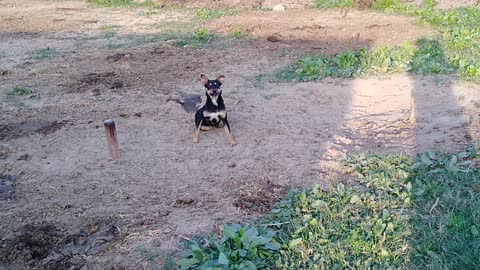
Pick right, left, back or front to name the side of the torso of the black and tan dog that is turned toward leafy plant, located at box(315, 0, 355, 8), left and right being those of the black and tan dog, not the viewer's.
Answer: back

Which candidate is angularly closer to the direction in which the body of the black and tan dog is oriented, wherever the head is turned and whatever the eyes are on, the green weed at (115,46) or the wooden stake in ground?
the wooden stake in ground

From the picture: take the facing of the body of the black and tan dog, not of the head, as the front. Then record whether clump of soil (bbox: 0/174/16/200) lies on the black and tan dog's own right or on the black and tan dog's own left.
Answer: on the black and tan dog's own right

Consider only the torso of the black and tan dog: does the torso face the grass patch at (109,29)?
no

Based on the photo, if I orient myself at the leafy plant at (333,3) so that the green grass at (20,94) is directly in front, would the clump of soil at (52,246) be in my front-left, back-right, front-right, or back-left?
front-left

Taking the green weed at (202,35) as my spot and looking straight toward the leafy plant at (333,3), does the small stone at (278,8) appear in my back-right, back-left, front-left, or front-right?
front-left

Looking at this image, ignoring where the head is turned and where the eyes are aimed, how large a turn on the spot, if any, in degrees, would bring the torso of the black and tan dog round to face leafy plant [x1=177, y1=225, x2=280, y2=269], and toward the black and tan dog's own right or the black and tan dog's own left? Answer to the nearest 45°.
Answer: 0° — it already faces it

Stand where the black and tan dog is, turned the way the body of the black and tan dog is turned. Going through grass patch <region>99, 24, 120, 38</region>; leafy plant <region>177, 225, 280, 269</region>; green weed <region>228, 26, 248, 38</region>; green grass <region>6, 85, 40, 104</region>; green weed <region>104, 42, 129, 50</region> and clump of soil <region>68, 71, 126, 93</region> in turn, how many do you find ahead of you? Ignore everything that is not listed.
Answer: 1

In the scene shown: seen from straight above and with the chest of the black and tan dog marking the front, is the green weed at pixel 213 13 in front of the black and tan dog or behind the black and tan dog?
behind

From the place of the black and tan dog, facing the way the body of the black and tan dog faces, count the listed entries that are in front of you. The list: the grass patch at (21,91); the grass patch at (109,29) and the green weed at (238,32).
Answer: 0

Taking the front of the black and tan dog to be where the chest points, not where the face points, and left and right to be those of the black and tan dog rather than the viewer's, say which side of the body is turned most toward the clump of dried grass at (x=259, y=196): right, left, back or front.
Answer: front

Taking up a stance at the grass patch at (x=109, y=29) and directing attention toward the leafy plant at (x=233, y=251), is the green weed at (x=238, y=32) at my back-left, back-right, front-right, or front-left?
front-left

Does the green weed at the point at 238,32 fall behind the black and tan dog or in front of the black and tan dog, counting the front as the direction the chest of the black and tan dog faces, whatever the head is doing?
behind

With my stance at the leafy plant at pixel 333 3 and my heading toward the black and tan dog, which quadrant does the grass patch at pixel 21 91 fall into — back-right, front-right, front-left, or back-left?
front-right

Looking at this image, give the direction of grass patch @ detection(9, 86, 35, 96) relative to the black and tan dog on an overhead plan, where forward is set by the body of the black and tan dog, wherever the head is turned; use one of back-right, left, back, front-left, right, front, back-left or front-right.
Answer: back-right

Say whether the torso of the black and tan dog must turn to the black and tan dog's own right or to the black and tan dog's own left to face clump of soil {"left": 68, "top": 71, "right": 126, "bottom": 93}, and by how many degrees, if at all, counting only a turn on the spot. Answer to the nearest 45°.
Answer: approximately 135° to the black and tan dog's own right

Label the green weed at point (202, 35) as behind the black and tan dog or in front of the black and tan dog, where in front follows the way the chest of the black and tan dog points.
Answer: behind

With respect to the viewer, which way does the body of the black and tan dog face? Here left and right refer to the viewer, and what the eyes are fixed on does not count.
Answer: facing the viewer

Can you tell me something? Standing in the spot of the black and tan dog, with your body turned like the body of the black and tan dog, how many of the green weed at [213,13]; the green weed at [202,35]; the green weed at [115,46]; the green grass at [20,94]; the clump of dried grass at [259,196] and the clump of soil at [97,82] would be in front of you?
1
